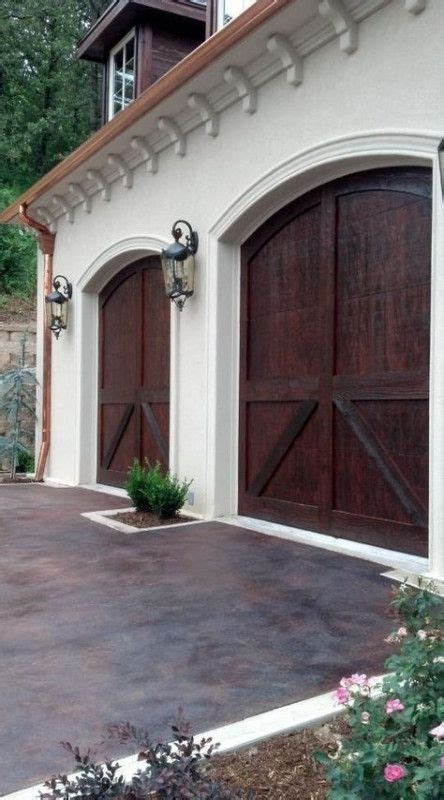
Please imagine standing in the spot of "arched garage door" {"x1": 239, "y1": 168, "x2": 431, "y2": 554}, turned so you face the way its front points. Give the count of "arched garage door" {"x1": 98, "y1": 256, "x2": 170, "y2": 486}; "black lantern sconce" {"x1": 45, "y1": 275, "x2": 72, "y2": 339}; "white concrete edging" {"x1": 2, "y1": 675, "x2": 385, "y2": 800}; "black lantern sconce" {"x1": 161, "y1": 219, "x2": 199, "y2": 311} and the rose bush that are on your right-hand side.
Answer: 3

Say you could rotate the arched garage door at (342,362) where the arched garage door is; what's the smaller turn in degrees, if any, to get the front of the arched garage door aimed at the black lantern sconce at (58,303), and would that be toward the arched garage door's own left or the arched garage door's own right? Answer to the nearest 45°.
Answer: approximately 90° to the arched garage door's own right

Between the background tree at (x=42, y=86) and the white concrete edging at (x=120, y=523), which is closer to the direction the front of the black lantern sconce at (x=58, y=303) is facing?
the white concrete edging

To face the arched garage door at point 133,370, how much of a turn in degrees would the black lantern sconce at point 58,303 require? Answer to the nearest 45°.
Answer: approximately 90° to its left

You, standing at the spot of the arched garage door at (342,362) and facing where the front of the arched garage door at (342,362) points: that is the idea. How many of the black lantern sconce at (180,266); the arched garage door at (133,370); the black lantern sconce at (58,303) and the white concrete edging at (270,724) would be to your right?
3

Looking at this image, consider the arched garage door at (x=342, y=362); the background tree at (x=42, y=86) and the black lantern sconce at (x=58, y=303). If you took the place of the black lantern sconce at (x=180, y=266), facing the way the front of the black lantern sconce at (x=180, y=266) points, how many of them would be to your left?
1

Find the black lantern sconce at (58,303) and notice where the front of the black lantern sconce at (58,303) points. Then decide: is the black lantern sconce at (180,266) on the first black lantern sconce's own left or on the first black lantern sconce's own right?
on the first black lantern sconce's own left

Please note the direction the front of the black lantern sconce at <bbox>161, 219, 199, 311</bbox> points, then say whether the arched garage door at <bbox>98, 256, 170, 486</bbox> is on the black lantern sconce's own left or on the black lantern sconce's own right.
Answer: on the black lantern sconce's own right

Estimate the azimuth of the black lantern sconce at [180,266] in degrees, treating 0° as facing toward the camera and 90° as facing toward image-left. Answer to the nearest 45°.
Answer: approximately 45°

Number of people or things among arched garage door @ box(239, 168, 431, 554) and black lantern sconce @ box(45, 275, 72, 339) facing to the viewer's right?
0

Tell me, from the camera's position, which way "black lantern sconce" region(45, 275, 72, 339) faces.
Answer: facing the viewer and to the left of the viewer

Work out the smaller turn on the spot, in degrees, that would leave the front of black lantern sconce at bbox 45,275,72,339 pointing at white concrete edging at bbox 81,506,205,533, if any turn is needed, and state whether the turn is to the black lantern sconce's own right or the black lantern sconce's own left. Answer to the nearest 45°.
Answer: approximately 45° to the black lantern sconce's own left
